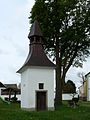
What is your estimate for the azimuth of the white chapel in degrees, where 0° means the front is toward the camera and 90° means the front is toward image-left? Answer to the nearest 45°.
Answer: approximately 0°
